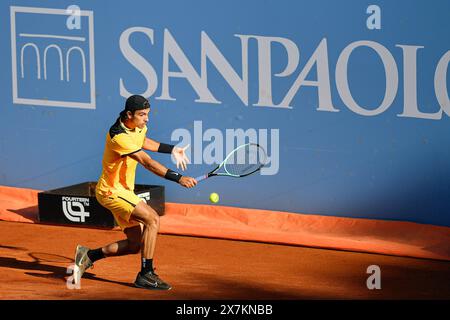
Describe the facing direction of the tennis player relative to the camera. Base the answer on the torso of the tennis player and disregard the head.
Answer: to the viewer's right
